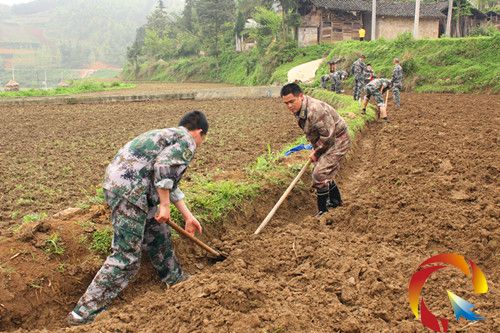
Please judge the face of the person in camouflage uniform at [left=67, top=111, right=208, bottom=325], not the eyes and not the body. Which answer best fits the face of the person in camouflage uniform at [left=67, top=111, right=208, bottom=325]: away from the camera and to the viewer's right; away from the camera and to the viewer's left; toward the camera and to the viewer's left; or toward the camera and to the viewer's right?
away from the camera and to the viewer's right

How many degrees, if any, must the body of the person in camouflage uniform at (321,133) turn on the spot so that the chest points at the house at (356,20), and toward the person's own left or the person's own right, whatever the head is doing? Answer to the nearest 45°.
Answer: approximately 135° to the person's own right

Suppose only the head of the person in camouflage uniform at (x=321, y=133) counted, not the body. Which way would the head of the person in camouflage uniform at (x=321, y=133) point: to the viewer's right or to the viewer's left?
to the viewer's left

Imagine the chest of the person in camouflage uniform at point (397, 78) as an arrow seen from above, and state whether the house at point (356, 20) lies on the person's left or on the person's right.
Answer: on the person's right

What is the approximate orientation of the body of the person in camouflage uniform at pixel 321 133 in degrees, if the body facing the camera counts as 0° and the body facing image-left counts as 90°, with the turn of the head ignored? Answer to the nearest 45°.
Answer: approximately 45°

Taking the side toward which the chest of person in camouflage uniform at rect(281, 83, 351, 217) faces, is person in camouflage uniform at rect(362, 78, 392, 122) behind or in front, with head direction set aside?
behind
